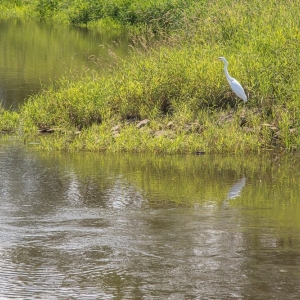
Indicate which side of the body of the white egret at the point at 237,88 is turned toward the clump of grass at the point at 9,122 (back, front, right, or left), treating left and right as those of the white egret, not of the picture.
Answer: front

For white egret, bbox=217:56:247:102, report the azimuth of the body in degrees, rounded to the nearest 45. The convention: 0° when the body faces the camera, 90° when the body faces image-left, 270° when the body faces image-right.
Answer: approximately 90°
